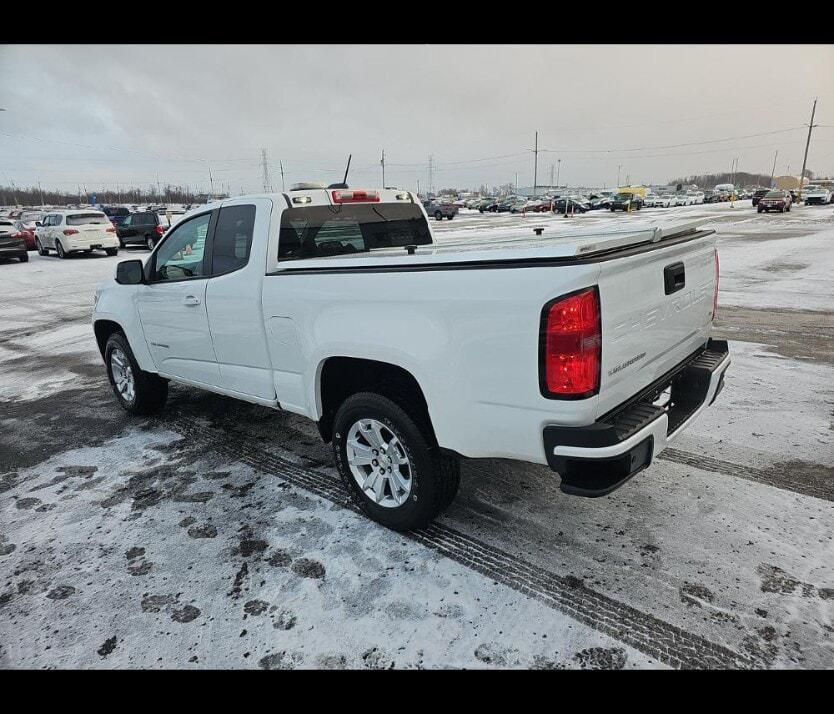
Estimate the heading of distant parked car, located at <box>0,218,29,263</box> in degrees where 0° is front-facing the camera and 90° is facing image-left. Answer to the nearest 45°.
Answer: approximately 135°

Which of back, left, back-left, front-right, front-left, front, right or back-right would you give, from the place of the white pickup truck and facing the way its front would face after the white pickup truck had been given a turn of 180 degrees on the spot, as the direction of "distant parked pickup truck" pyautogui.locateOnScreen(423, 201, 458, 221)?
back-left

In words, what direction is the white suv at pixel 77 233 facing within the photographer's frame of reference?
facing away from the viewer and to the left of the viewer

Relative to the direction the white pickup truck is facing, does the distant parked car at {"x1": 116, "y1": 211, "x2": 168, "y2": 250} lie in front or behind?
in front

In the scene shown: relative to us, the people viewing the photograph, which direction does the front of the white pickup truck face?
facing away from the viewer and to the left of the viewer

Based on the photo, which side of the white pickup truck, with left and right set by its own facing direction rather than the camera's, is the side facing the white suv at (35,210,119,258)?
front

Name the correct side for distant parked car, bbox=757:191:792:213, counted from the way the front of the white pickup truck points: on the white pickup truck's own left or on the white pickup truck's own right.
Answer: on the white pickup truck's own right
